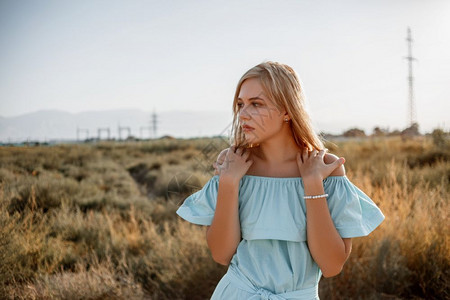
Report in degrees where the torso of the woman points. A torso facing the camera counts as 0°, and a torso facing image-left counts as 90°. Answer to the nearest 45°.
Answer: approximately 0°
